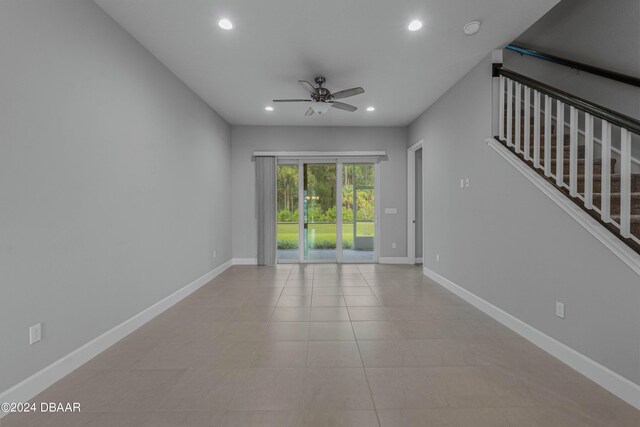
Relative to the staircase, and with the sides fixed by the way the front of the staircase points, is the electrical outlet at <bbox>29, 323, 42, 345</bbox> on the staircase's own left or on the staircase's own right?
on the staircase's own right

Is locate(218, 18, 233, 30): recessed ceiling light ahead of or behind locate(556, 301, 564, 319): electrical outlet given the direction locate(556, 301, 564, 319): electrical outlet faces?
ahead

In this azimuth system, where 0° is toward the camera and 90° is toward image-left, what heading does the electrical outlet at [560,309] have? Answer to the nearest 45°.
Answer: approximately 45°

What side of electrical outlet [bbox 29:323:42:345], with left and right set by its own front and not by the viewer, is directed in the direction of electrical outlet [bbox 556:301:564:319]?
front

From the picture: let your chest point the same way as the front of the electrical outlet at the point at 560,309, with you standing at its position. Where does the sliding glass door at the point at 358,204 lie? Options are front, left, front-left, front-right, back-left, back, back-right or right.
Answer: right

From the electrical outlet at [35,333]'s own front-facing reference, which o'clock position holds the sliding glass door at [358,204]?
The sliding glass door is roughly at 10 o'clock from the electrical outlet.

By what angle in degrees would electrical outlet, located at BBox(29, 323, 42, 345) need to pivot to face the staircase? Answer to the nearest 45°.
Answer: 0° — it already faces it

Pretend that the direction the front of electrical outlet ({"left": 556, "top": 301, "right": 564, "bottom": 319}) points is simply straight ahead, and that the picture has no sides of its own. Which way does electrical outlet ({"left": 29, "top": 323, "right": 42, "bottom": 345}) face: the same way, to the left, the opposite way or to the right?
the opposite way

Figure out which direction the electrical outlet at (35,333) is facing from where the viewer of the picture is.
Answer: facing the viewer and to the right of the viewer

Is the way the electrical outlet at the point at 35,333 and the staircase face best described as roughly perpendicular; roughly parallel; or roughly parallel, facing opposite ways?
roughly perpendicular

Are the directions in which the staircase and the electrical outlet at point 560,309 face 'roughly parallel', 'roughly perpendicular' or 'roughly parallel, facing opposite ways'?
roughly perpendicular

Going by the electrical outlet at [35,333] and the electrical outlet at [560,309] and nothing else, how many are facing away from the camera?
0

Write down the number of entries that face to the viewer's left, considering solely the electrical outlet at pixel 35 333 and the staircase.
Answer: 0
